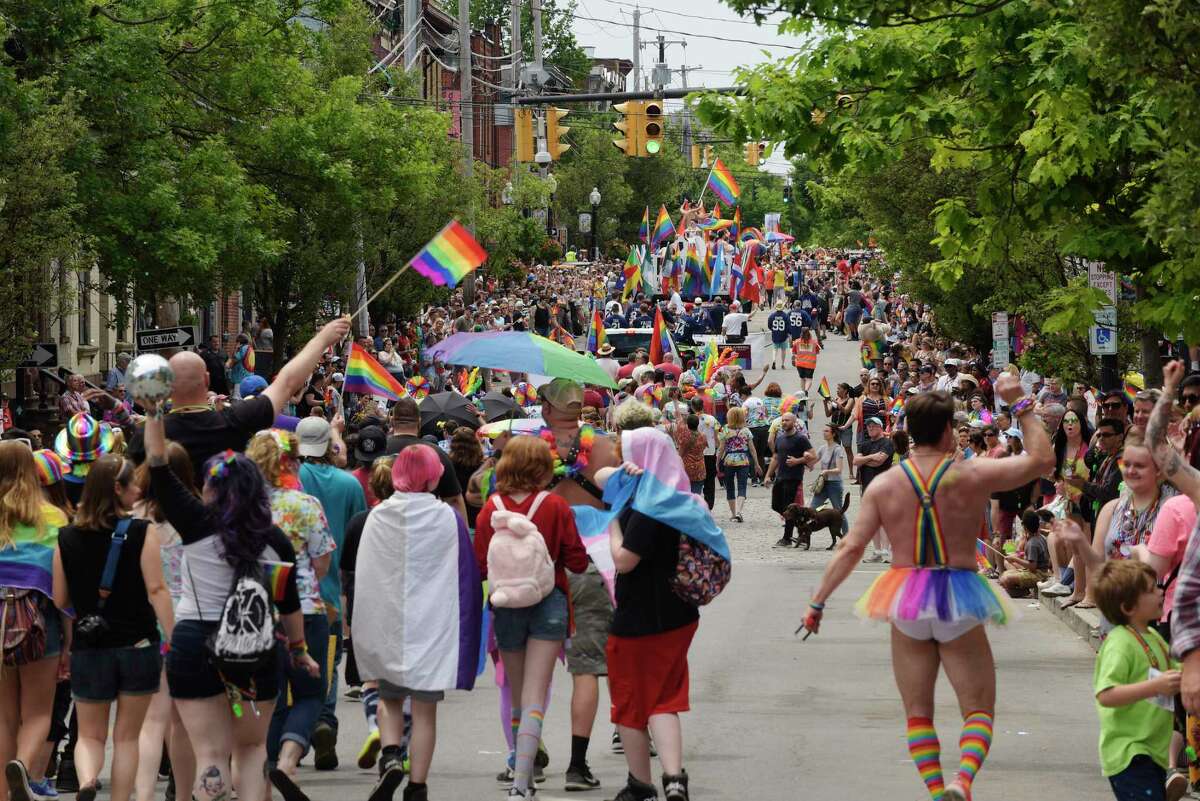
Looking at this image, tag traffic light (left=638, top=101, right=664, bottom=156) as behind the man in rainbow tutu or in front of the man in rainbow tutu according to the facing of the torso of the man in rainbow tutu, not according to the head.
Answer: in front

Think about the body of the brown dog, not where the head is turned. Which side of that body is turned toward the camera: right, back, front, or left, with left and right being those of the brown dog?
left

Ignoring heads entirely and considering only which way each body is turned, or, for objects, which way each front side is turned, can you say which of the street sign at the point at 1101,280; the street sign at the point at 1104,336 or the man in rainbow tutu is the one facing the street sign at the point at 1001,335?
the man in rainbow tutu

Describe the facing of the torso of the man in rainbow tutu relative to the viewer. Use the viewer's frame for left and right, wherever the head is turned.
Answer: facing away from the viewer

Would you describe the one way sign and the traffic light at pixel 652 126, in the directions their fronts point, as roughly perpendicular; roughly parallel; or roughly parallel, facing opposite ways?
roughly parallel

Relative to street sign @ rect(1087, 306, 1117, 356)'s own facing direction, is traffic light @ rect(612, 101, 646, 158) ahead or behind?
behind

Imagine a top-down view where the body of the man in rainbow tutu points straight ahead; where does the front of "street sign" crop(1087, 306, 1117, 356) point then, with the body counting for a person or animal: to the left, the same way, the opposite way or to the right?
the opposite way

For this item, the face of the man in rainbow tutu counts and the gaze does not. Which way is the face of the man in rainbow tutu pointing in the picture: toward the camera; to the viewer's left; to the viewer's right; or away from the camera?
away from the camera

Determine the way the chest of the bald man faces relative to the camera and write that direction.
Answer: away from the camera

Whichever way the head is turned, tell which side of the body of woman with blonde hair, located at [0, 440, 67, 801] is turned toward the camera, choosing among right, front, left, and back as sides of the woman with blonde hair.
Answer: back

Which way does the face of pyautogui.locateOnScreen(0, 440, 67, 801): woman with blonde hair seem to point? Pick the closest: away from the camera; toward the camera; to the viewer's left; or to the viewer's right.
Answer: away from the camera

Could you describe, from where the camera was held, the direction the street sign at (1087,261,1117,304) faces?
facing the viewer

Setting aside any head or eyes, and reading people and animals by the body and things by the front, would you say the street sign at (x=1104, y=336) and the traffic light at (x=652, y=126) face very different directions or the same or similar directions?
same or similar directions

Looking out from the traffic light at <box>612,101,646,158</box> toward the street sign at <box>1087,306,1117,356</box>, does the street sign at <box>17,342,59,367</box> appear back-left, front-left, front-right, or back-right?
front-right

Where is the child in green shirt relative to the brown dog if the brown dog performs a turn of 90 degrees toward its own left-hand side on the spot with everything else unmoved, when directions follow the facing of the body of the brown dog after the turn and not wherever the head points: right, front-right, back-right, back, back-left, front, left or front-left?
front

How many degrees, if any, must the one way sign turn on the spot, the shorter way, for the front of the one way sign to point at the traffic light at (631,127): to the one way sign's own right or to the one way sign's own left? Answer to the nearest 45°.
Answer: approximately 135° to the one way sign's own left

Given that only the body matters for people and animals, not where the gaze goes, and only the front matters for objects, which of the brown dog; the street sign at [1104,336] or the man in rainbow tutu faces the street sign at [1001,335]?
the man in rainbow tutu

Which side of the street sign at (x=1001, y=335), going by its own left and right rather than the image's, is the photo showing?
front

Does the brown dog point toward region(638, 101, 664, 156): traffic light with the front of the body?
no
